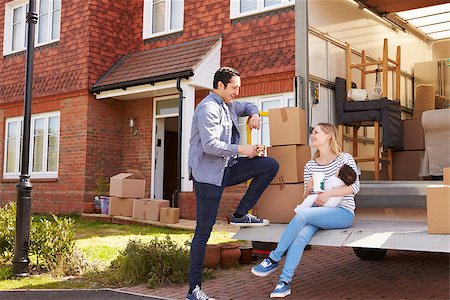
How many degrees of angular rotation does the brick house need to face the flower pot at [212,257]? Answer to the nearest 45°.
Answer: approximately 45° to its left

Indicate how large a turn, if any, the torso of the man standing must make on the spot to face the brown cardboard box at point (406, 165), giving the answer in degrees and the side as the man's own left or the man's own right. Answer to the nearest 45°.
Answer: approximately 45° to the man's own left

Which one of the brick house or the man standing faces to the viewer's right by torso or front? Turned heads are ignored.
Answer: the man standing

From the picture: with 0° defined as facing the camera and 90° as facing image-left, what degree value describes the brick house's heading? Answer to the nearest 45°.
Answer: approximately 45°

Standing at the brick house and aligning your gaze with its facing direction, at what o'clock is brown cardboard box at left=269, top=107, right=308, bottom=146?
The brown cardboard box is roughly at 10 o'clock from the brick house.

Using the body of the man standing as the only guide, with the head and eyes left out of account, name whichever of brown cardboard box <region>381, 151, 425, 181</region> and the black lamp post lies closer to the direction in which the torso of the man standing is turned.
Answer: the brown cardboard box

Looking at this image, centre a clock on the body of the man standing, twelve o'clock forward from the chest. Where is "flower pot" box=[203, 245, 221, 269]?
The flower pot is roughly at 9 o'clock from the man standing.

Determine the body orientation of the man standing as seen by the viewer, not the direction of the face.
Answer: to the viewer's right

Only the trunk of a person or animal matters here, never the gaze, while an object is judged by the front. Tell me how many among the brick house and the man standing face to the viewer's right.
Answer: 1
